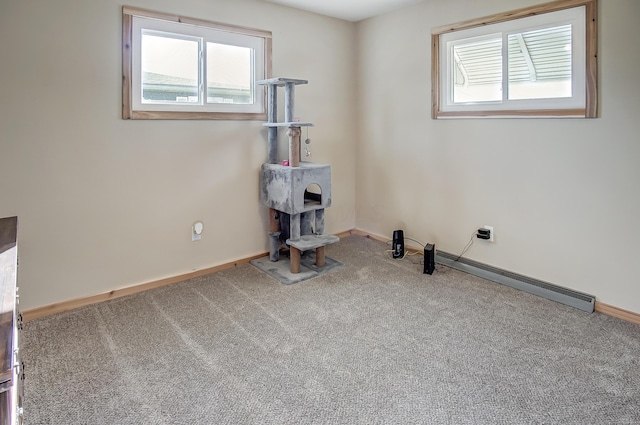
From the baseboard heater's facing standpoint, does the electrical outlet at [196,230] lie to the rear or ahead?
ahead

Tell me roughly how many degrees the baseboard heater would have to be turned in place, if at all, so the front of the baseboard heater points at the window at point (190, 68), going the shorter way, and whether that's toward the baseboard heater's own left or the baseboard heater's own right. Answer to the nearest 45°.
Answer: approximately 45° to the baseboard heater's own right

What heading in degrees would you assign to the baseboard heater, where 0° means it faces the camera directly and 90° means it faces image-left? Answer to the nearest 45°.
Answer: approximately 45°

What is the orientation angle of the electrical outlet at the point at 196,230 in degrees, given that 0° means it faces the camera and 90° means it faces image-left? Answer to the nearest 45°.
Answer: approximately 315°
